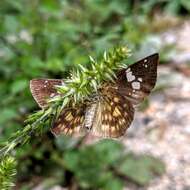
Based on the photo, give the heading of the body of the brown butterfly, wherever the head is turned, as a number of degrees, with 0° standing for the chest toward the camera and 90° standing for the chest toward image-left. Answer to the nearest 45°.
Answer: approximately 180°
